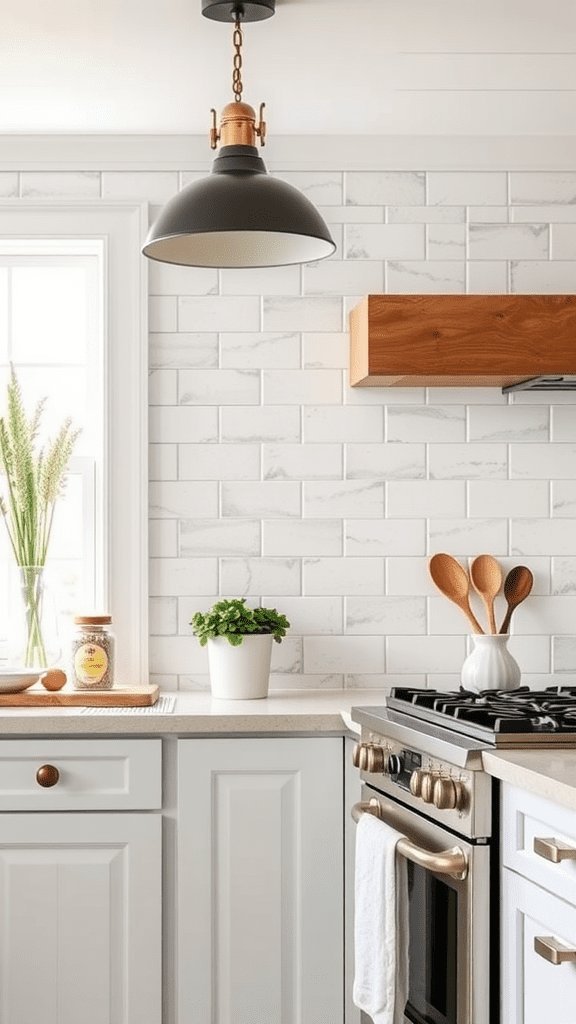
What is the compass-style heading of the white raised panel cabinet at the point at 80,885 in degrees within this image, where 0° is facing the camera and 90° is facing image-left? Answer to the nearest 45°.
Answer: approximately 0°

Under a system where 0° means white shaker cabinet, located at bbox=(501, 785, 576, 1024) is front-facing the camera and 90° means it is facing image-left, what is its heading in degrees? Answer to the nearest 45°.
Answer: approximately 45°

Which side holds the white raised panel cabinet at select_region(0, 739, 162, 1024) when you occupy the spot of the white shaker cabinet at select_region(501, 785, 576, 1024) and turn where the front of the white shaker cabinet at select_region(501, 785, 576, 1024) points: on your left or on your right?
on your right

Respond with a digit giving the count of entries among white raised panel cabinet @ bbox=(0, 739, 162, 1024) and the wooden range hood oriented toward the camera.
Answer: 2

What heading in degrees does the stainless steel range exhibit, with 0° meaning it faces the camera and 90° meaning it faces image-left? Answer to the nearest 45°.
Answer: approximately 45°

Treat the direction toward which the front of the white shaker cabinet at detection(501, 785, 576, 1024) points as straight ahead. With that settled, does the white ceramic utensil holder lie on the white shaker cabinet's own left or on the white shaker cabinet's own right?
on the white shaker cabinet's own right
